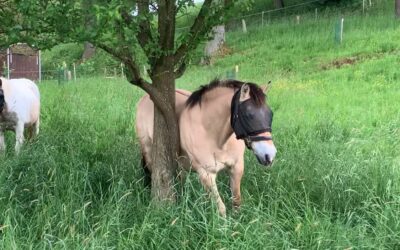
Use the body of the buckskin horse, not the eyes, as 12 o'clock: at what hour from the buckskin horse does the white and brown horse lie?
The white and brown horse is roughly at 6 o'clock from the buckskin horse.

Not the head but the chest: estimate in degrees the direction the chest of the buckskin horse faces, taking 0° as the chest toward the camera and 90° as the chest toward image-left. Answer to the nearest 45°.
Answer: approximately 315°
